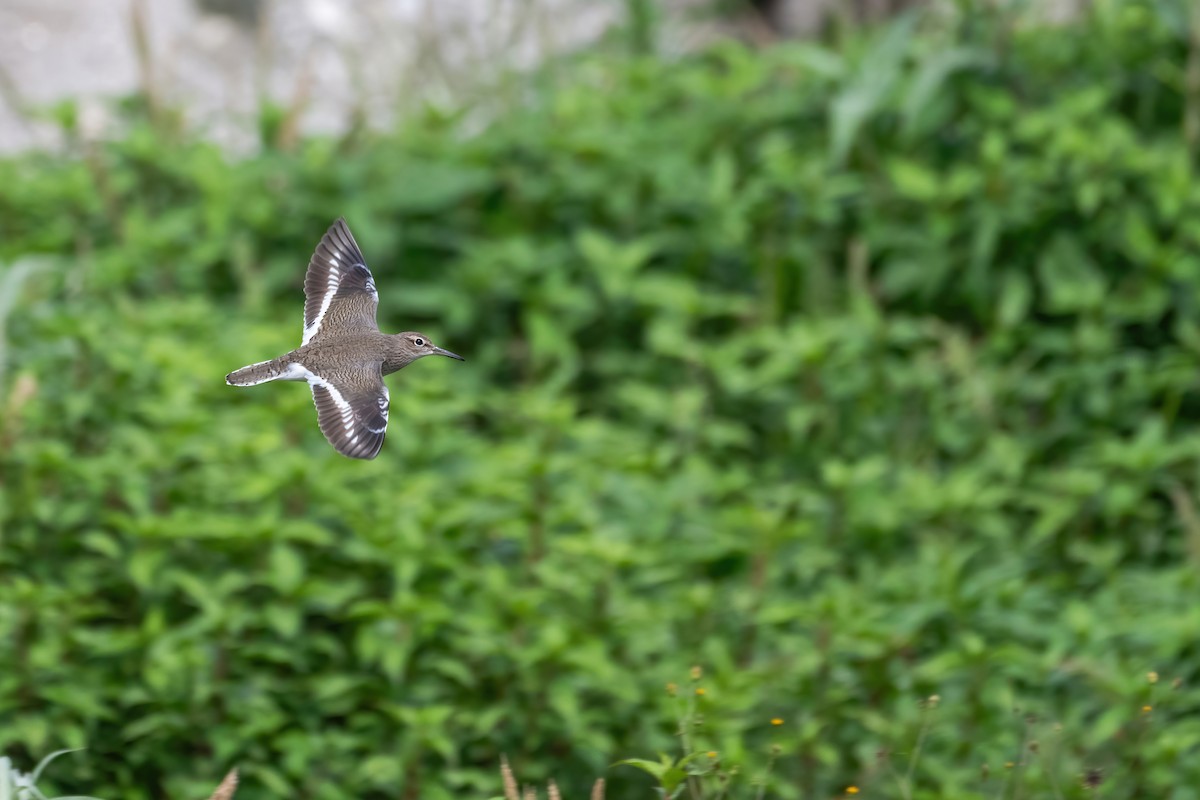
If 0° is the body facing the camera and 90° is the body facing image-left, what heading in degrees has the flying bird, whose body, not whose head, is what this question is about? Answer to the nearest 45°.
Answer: approximately 270°
